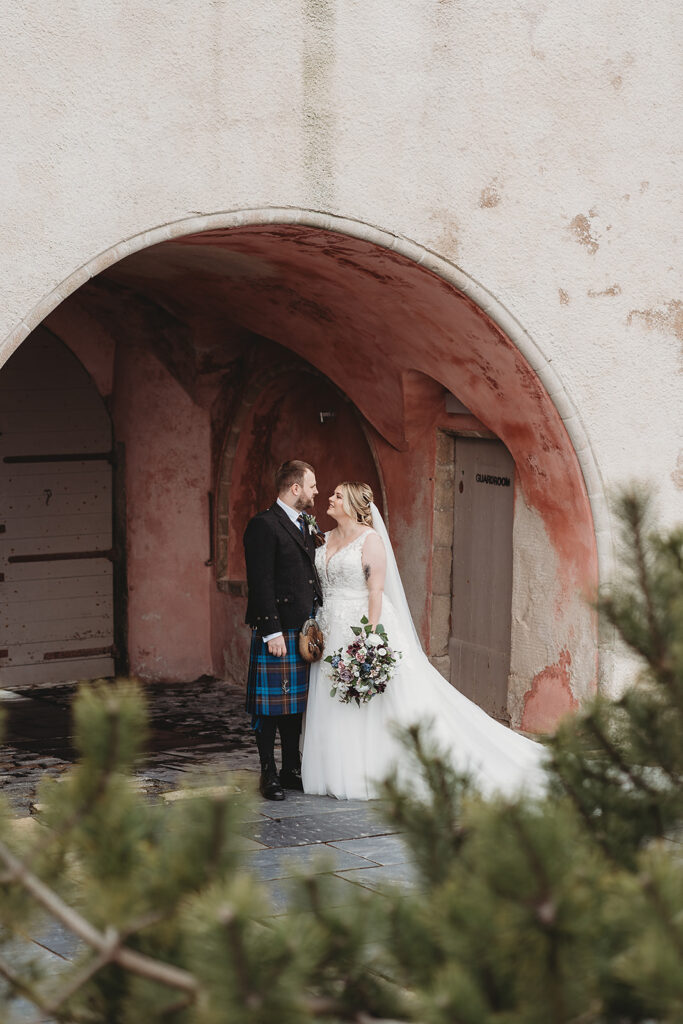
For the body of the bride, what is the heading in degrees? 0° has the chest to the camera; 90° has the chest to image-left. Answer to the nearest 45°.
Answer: approximately 45°

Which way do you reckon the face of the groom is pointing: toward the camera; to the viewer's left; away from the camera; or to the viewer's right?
to the viewer's right

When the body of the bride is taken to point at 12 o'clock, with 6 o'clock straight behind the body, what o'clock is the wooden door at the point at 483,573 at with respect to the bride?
The wooden door is roughly at 5 o'clock from the bride.

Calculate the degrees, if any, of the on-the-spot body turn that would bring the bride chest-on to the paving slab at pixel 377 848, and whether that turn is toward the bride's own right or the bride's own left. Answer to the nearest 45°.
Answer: approximately 45° to the bride's own left

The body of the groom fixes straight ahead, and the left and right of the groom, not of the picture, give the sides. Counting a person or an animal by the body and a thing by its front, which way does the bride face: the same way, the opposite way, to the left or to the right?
to the right

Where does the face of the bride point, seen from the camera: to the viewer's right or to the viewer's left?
to the viewer's left
